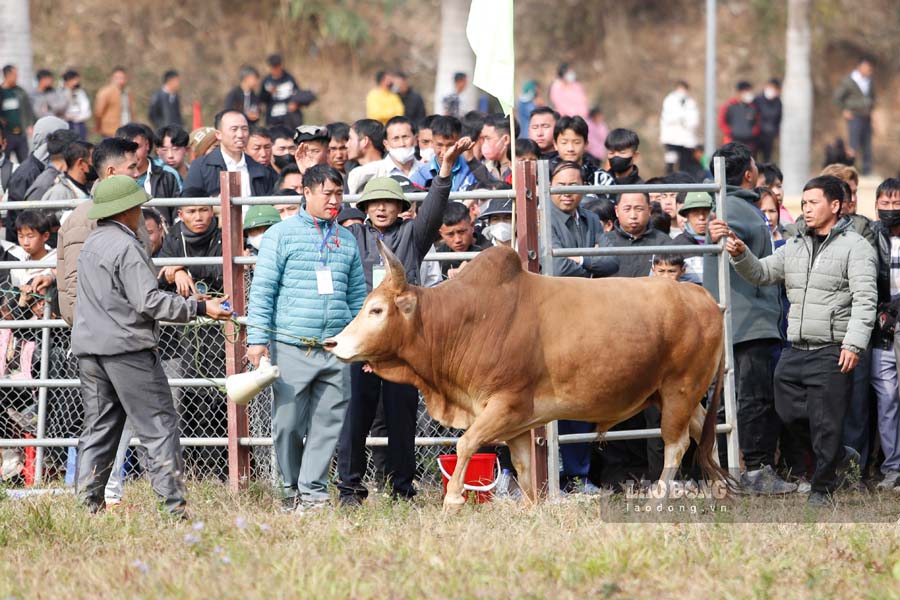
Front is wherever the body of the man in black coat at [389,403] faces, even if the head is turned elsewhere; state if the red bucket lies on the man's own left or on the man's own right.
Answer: on the man's own left

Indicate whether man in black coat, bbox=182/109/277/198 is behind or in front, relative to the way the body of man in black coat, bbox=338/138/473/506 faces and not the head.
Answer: behind

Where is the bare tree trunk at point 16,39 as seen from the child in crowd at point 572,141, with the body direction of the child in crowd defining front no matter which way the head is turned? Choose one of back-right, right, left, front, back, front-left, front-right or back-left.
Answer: back-right

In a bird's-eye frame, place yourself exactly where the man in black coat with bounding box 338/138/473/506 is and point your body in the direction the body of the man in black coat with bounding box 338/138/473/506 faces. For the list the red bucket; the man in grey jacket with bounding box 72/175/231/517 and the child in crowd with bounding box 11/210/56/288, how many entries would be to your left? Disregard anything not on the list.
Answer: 1

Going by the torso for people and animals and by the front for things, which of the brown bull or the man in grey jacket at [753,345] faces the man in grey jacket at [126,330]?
the brown bull

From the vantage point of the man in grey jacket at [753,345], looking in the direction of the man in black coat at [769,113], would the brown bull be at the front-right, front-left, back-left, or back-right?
back-left

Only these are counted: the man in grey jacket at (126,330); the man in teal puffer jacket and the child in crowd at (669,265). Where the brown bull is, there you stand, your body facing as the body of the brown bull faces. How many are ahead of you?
2

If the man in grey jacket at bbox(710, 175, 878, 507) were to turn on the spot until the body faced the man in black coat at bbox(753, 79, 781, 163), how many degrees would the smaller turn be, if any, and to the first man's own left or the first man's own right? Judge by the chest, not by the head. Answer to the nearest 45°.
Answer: approximately 135° to the first man's own right

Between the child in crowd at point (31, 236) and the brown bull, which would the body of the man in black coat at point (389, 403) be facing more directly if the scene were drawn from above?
the brown bull

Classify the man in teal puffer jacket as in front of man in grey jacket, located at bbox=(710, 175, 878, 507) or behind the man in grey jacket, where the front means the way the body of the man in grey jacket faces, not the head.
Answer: in front
